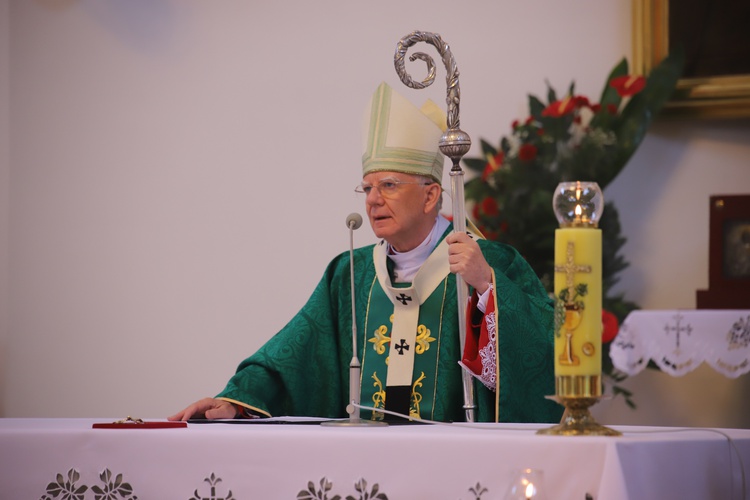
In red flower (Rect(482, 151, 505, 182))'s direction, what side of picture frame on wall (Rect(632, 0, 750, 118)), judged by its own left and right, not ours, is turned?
right

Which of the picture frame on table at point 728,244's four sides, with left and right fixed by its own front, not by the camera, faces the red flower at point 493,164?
right

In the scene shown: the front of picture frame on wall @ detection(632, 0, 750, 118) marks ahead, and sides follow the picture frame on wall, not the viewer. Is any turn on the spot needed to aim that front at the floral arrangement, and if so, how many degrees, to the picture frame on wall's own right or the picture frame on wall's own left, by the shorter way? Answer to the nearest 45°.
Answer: approximately 90° to the picture frame on wall's own right

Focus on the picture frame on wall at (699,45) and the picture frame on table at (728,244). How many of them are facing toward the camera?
2

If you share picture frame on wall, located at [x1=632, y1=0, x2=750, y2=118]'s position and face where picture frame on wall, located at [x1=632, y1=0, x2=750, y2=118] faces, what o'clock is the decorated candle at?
The decorated candle is roughly at 12 o'clock from the picture frame on wall.

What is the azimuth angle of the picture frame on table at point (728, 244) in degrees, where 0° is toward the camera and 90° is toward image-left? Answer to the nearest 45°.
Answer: approximately 0°

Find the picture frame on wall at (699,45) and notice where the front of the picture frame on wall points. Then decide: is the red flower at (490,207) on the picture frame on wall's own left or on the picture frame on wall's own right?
on the picture frame on wall's own right

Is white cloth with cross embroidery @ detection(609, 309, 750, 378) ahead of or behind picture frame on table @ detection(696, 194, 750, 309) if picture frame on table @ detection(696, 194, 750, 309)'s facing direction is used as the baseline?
ahead
